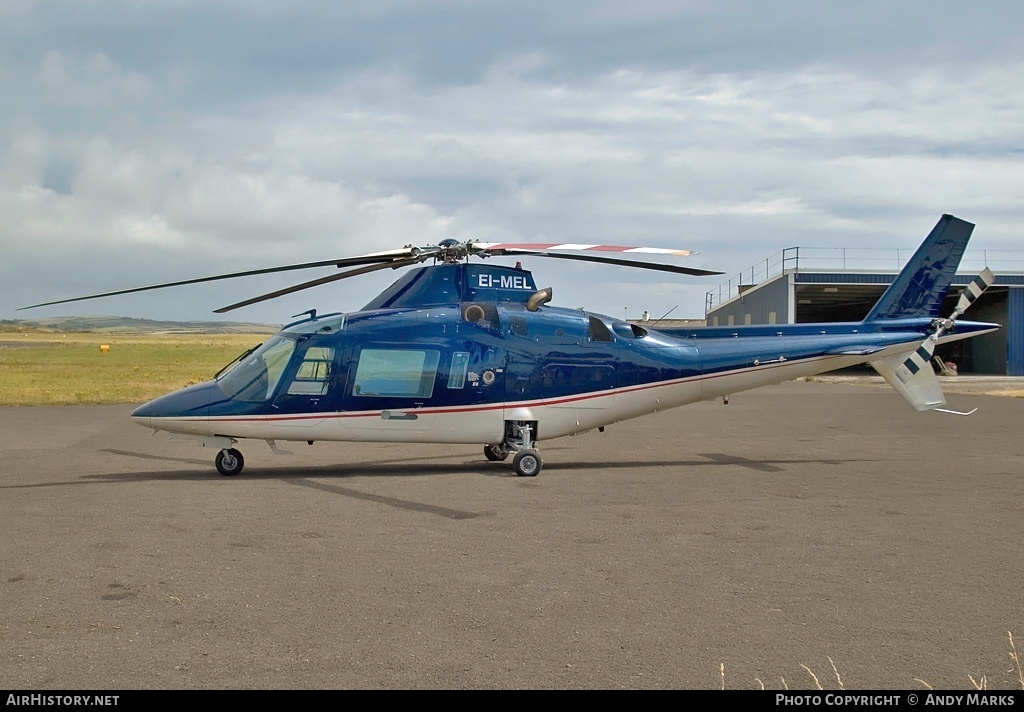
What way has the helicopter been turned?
to the viewer's left
